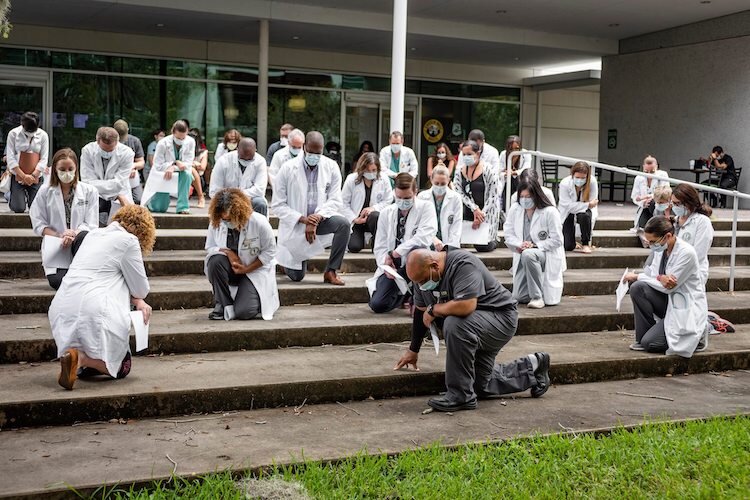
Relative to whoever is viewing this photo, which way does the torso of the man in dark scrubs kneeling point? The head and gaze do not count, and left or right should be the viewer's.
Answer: facing to the left of the viewer

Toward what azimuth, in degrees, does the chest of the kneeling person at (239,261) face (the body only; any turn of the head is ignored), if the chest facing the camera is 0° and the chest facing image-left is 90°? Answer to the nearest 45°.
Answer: approximately 45°

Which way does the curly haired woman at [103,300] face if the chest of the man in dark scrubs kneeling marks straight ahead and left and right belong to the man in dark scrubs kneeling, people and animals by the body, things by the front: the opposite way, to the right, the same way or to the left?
to the right

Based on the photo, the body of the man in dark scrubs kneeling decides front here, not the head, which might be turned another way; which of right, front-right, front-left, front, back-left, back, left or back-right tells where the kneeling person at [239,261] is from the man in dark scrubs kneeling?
front-right

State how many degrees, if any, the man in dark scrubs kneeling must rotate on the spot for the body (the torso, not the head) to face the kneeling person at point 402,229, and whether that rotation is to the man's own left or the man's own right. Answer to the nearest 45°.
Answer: approximately 90° to the man's own right

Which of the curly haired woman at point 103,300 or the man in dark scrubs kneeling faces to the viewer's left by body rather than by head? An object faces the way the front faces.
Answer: the man in dark scrubs kneeling

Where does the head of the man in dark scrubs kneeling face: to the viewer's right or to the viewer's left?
to the viewer's left

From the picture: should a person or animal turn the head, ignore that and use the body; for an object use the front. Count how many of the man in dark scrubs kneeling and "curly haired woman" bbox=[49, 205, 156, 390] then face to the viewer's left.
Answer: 1

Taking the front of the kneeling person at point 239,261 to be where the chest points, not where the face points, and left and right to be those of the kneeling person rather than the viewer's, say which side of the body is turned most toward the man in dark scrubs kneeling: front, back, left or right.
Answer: left

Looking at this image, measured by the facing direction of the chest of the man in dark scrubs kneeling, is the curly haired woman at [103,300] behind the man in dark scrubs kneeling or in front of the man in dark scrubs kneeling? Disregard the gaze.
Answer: in front
